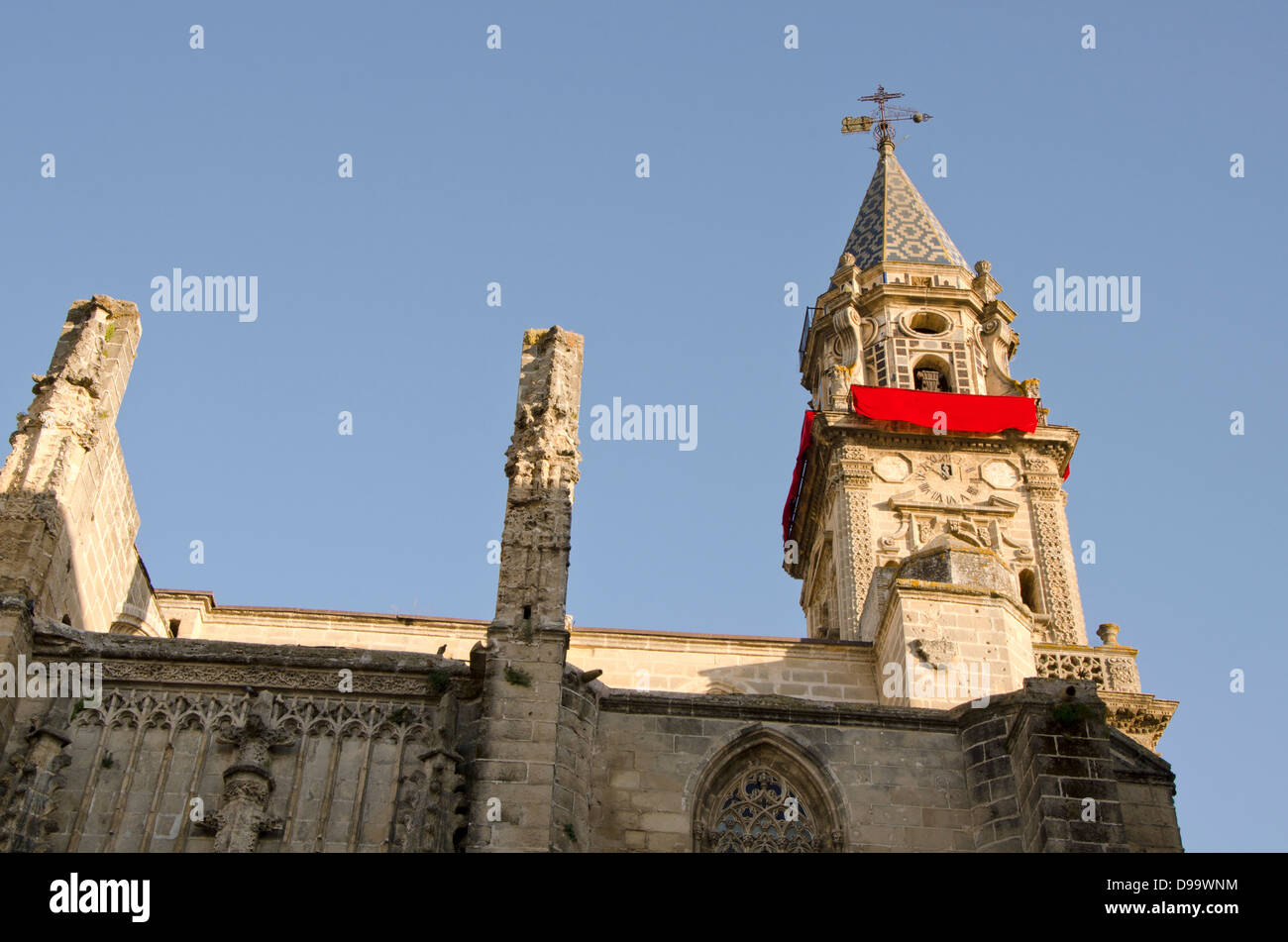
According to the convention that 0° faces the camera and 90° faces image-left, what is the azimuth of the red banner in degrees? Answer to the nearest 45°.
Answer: approximately 0°
